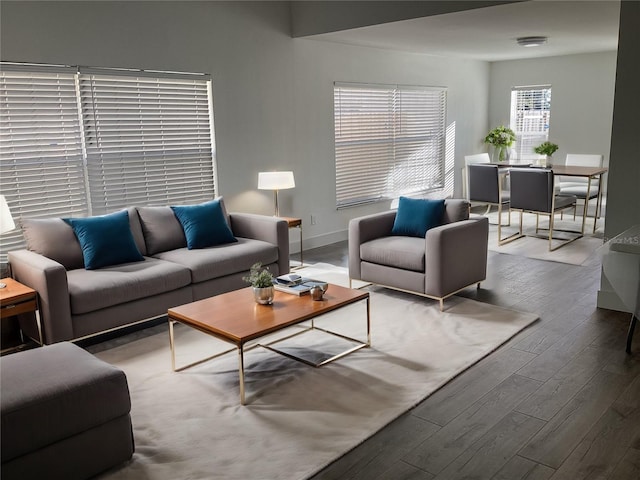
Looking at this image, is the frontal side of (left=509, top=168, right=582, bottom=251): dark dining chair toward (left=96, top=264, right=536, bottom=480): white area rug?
no

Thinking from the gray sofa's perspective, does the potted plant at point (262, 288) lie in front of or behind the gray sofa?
in front

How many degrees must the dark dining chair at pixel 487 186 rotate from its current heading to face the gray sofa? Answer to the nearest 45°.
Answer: approximately 180°

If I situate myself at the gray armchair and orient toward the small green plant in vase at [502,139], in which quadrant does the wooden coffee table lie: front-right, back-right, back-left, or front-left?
back-left

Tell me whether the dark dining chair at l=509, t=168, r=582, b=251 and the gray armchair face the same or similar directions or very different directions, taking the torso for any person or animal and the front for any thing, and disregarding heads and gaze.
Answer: very different directions

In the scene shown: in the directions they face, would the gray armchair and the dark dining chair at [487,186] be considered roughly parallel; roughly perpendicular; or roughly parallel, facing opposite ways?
roughly parallel, facing opposite ways

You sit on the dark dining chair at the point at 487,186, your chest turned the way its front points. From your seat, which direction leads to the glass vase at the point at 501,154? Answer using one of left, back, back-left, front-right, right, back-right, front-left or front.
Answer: front-left

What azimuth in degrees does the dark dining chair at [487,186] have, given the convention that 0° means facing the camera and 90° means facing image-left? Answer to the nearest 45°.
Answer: approximately 225°

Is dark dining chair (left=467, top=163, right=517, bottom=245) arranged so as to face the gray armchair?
no

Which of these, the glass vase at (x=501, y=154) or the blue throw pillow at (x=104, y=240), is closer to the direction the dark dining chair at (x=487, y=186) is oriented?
the glass vase

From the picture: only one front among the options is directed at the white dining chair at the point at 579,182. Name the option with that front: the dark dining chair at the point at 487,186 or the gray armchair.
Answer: the dark dining chair

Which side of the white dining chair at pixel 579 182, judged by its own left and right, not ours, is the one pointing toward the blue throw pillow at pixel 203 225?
front

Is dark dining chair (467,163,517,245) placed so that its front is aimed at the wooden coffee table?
no

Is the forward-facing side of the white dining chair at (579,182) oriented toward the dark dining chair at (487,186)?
yes

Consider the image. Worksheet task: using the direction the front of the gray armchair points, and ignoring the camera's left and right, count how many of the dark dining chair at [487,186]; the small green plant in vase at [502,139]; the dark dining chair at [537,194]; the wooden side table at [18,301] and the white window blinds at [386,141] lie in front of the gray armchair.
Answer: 1

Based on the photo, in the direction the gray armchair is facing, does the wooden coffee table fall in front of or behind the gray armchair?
in front

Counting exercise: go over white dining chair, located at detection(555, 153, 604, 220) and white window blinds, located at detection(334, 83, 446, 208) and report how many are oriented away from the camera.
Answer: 0

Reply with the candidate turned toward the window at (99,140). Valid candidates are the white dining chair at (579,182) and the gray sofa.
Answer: the white dining chair

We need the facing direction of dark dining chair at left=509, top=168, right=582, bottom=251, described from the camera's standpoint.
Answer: facing away from the viewer and to the right of the viewer

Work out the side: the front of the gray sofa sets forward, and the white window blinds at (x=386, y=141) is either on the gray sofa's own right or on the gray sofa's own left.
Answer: on the gray sofa's own left
